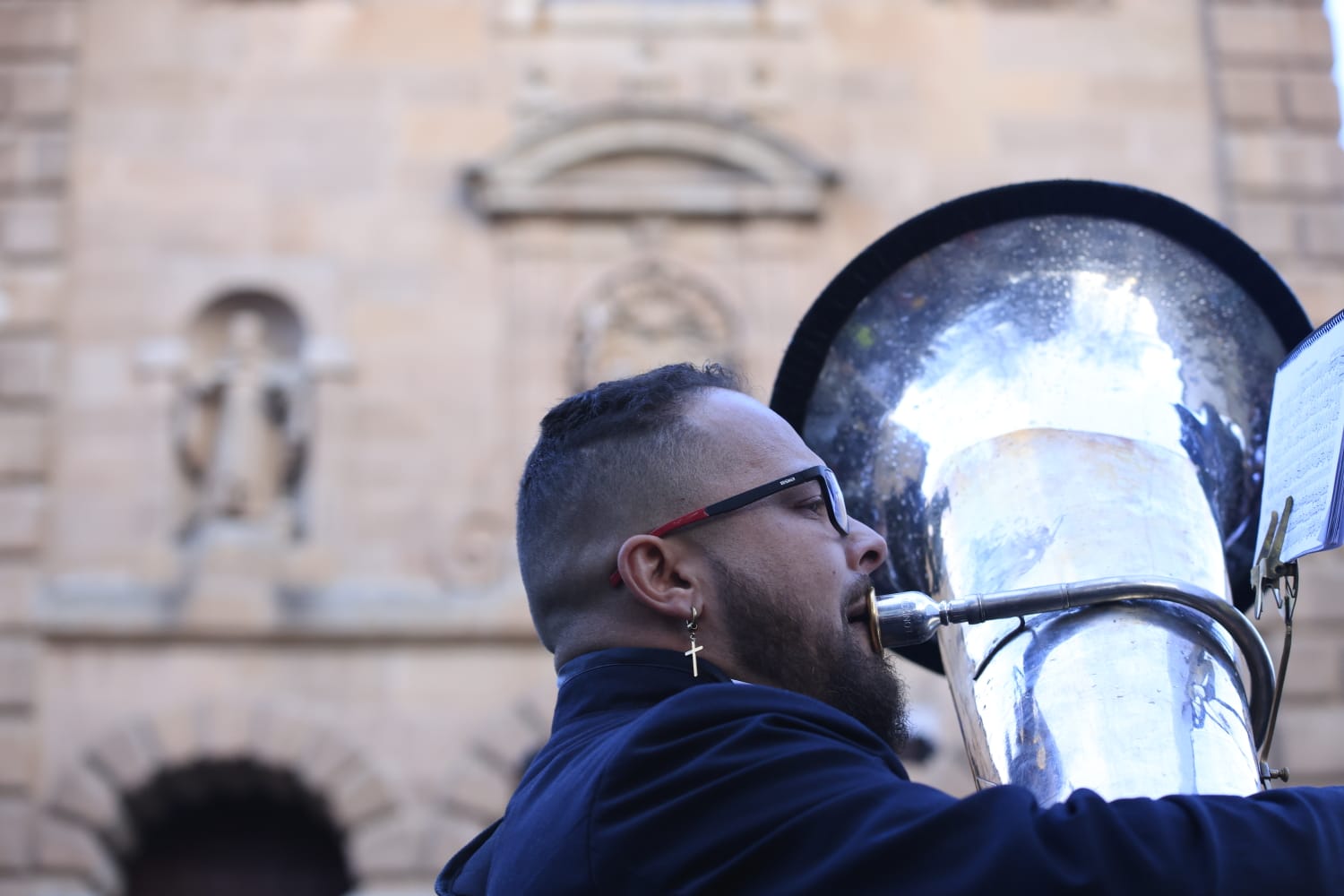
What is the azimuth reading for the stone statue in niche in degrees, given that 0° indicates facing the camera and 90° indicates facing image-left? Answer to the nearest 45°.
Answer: approximately 0°
